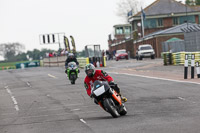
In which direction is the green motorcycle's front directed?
toward the camera

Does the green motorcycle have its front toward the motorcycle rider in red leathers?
yes
